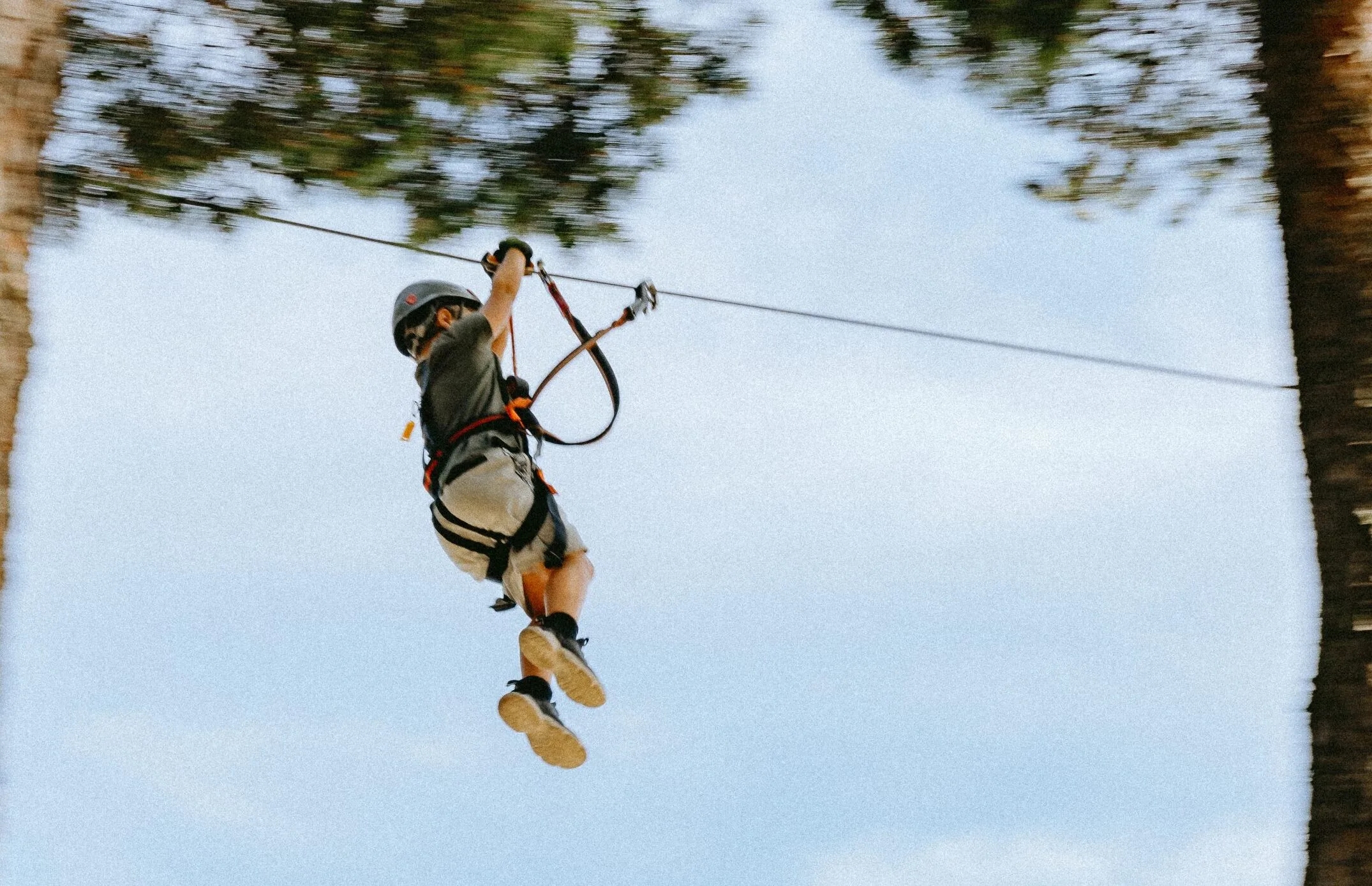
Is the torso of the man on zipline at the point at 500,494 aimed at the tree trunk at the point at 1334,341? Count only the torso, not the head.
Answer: no

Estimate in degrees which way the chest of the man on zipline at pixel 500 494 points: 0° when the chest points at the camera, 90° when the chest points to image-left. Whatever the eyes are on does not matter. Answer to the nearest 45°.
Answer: approximately 225°
